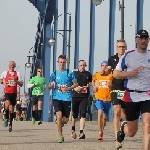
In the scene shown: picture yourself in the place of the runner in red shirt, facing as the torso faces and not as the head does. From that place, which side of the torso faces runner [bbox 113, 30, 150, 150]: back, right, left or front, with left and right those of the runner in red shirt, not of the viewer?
front

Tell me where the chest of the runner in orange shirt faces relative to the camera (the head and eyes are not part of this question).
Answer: toward the camera

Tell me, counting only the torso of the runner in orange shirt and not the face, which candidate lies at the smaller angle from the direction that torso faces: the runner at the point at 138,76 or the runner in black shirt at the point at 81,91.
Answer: the runner

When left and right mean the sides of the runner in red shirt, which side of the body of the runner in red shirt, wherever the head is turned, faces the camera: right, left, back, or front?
front

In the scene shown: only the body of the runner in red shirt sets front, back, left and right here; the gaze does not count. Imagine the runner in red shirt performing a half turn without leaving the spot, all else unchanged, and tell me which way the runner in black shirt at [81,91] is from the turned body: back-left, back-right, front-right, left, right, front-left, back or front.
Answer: back-right

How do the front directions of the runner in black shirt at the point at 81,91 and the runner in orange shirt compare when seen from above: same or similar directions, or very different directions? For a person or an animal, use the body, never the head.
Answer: same or similar directions

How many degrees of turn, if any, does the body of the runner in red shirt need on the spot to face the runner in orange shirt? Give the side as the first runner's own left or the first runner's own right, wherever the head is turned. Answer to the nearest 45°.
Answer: approximately 45° to the first runner's own left

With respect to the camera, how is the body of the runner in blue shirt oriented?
toward the camera

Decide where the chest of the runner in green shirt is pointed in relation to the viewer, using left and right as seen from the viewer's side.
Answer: facing the viewer

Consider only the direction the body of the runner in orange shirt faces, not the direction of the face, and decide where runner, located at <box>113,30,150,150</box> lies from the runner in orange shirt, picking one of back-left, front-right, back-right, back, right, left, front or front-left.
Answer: front
